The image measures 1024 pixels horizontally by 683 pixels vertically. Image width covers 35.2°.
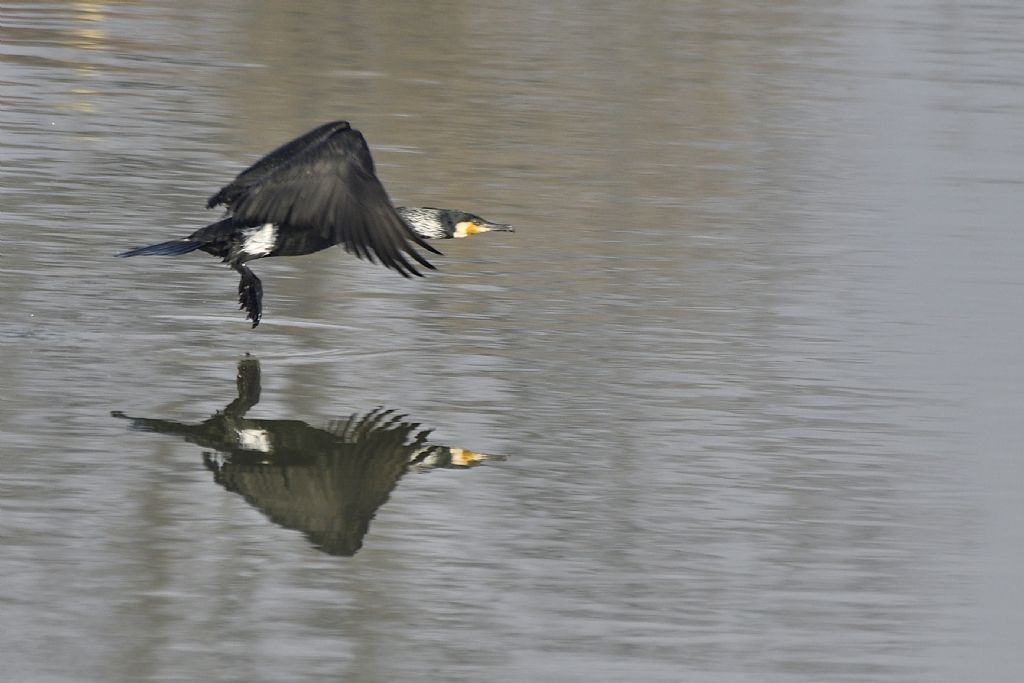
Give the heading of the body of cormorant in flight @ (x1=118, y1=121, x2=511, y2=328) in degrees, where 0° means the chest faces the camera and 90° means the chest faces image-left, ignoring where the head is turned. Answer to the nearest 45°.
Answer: approximately 270°
